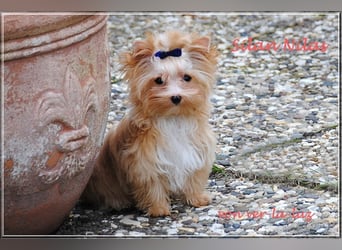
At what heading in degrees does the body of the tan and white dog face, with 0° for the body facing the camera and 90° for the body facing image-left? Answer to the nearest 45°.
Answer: approximately 315°

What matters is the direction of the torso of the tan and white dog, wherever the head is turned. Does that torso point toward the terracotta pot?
no
